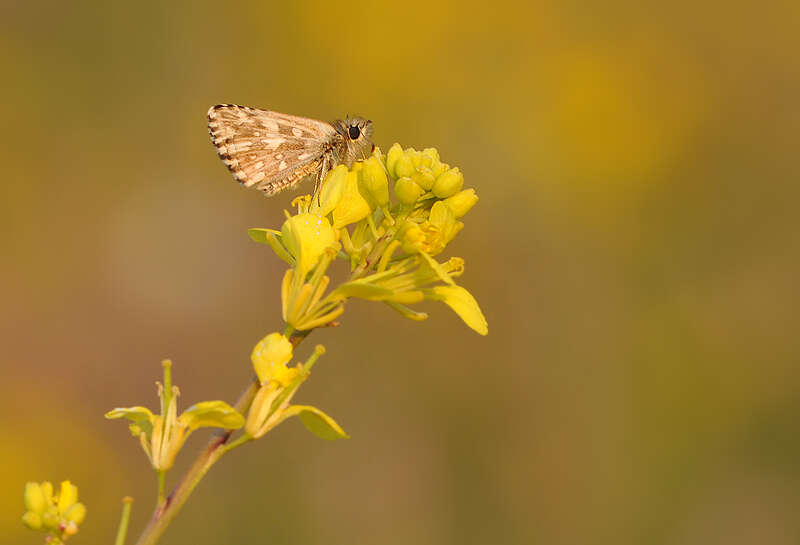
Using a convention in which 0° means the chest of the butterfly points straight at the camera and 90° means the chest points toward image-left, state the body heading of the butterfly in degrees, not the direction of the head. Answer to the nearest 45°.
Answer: approximately 270°
